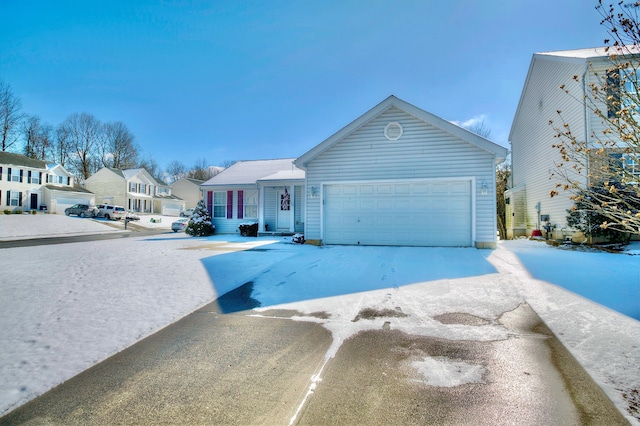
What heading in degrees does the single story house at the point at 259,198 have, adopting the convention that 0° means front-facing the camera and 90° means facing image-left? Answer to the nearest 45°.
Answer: approximately 0°

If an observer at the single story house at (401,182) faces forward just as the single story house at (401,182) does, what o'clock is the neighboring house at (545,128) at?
The neighboring house is roughly at 8 o'clock from the single story house.

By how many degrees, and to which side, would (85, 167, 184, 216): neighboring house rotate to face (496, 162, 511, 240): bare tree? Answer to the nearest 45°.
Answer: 0° — it already faces it

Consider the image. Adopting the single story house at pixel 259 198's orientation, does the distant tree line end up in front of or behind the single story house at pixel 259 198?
behind

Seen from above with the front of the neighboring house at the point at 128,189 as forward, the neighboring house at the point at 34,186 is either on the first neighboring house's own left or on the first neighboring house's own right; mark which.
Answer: on the first neighboring house's own right

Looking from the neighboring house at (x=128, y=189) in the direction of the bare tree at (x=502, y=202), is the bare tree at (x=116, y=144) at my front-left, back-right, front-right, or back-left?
back-left

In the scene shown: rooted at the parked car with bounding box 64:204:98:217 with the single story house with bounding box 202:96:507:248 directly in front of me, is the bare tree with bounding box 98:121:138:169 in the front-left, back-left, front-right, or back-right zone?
back-left

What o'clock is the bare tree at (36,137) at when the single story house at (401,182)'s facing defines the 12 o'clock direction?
The bare tree is roughly at 4 o'clock from the single story house.

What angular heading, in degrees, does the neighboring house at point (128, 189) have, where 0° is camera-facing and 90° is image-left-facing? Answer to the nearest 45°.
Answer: approximately 315°

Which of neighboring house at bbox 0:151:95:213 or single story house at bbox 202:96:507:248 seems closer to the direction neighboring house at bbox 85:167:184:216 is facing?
the single story house

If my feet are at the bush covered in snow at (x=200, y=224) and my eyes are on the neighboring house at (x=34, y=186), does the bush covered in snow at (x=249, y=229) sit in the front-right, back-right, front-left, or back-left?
back-right
